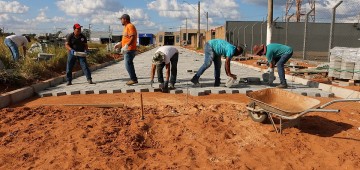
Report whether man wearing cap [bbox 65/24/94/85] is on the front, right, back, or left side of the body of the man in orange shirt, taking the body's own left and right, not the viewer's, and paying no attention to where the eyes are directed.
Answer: front

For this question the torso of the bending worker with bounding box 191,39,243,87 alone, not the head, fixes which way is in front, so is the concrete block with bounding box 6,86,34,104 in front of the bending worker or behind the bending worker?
behind

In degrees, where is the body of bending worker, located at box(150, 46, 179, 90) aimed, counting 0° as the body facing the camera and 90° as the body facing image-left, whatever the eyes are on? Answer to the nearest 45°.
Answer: approximately 45°

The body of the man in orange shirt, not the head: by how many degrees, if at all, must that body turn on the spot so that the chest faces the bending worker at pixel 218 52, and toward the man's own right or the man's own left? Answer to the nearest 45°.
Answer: approximately 180°

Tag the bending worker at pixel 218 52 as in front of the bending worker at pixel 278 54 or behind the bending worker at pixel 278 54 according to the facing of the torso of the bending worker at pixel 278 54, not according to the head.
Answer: in front

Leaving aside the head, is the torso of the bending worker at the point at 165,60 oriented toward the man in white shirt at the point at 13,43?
no

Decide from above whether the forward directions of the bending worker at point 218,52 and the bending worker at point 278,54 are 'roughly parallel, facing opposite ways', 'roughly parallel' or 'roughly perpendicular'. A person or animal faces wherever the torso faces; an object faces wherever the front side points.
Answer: roughly parallel, facing opposite ways

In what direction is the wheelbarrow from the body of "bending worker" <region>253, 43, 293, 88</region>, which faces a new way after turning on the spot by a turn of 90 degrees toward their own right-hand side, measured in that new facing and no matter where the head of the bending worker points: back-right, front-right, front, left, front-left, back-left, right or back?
back

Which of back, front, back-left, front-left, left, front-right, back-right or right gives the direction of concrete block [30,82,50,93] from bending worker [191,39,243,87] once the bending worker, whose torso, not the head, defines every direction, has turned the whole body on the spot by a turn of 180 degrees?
front

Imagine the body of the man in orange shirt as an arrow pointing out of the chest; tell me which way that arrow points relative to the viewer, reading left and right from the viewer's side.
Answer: facing to the left of the viewer

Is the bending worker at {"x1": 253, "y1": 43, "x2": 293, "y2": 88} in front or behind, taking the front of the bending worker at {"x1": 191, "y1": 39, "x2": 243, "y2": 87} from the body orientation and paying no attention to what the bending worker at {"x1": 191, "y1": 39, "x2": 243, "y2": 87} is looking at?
in front

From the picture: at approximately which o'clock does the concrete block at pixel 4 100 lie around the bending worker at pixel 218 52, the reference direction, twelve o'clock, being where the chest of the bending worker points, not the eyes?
The concrete block is roughly at 5 o'clock from the bending worker.

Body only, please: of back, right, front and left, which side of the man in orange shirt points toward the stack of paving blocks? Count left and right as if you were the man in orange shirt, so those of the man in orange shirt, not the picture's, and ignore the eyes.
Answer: back

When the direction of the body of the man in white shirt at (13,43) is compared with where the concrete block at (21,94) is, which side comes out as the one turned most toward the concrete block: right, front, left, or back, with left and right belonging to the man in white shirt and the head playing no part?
right

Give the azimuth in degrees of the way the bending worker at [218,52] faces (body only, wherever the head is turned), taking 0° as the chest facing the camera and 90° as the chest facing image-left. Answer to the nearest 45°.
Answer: approximately 270°

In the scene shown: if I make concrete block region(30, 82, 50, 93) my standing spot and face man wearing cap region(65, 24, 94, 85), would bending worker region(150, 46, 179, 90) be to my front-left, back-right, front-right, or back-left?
front-right

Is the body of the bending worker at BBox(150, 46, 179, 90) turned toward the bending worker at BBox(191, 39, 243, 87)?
no
